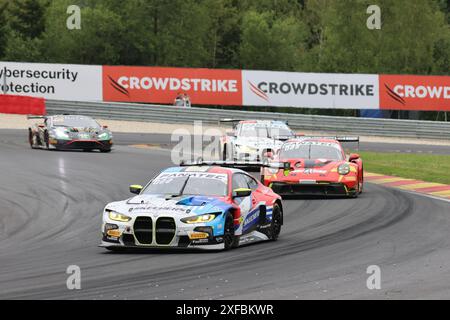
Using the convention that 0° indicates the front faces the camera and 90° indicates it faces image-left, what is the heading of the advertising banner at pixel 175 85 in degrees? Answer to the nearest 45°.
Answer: approximately 0°

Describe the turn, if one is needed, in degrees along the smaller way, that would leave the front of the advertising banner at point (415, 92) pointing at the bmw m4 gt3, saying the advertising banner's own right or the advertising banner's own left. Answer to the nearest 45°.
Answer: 0° — it already faces it

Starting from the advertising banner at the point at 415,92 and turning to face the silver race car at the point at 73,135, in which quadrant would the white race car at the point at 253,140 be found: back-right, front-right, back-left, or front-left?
front-left

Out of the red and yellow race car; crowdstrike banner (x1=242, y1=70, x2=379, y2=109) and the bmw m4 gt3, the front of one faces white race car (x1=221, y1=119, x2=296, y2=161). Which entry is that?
the crowdstrike banner

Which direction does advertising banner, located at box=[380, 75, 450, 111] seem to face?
toward the camera

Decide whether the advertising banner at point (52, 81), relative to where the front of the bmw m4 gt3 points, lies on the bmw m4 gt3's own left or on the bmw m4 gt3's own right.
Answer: on the bmw m4 gt3's own right

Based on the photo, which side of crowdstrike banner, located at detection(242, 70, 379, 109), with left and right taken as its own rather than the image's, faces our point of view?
front

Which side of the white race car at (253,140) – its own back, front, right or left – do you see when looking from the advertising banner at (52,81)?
back

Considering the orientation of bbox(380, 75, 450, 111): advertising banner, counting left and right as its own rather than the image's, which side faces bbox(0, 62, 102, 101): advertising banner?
right

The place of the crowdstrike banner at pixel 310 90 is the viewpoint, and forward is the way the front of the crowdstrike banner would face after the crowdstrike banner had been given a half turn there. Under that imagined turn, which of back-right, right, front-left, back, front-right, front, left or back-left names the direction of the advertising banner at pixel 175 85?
left

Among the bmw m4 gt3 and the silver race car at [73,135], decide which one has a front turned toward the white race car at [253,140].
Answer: the silver race car

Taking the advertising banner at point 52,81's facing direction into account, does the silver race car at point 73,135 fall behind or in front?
in front

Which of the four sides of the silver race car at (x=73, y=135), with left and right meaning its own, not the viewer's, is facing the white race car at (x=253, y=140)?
front

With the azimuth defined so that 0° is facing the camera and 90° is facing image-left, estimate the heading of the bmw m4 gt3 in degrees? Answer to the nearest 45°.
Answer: approximately 45°

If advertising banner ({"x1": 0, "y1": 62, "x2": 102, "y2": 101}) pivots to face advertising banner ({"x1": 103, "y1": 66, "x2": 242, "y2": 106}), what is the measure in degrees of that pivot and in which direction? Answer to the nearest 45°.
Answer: approximately 90° to its left

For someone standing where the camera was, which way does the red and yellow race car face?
facing the viewer

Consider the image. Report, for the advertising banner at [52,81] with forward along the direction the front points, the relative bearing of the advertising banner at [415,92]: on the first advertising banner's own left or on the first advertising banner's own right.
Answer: on the first advertising banner's own left

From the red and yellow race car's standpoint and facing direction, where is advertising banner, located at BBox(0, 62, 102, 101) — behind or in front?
behind

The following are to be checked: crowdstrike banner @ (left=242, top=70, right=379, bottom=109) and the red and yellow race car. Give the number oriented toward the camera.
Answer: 2

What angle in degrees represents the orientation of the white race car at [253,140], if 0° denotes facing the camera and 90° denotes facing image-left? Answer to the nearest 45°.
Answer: approximately 315°
